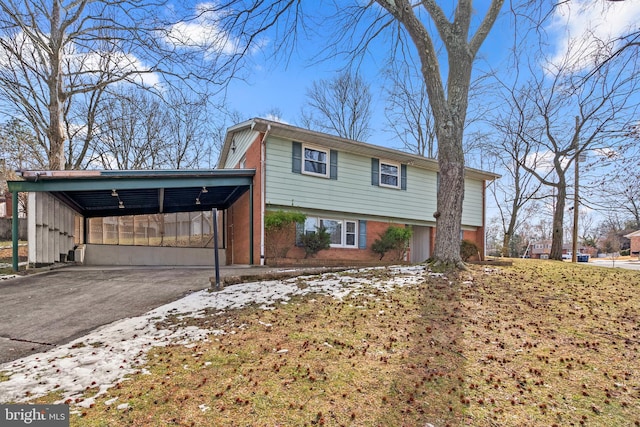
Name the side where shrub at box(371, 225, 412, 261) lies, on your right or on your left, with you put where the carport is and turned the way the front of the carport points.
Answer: on your left

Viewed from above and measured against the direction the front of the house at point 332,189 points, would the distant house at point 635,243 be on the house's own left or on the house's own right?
on the house's own left

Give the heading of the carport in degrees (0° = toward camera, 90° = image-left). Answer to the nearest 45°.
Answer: approximately 0°

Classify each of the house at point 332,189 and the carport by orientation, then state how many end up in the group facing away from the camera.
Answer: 0

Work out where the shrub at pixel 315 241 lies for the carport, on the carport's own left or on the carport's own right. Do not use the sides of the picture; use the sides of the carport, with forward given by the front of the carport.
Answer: on the carport's own left

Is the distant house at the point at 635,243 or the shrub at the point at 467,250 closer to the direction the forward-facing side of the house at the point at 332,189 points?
the shrub
